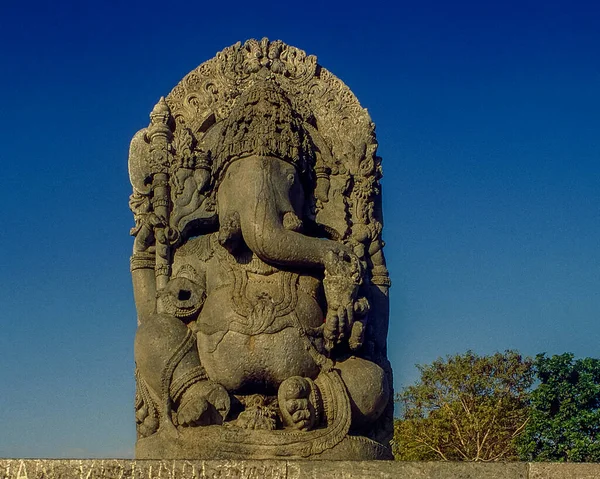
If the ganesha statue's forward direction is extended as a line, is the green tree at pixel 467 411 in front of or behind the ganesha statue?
behind

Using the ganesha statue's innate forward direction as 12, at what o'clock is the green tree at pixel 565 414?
The green tree is roughly at 7 o'clock from the ganesha statue.

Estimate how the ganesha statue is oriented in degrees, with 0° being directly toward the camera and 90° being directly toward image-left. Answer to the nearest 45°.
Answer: approximately 0°
